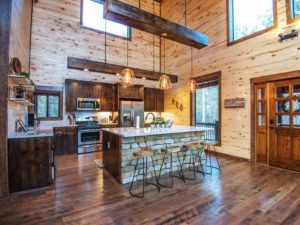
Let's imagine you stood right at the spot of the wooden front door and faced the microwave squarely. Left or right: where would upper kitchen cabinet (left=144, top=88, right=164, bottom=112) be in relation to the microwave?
right

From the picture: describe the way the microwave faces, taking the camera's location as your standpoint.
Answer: facing the viewer

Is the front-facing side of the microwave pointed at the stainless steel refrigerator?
no

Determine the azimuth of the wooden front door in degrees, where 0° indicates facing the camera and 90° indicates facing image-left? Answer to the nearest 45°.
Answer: approximately 45°

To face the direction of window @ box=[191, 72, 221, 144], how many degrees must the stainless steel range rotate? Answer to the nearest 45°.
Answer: approximately 90° to its left

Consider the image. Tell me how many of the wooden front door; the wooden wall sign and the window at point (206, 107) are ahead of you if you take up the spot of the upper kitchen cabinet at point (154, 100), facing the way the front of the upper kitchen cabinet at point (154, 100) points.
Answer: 3

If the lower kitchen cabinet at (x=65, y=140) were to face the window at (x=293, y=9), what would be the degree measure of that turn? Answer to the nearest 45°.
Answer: approximately 45° to its left

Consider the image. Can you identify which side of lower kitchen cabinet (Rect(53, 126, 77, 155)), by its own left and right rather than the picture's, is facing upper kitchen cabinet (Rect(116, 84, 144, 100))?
left

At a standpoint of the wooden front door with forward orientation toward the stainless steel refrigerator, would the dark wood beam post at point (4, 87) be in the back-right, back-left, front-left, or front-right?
front-left

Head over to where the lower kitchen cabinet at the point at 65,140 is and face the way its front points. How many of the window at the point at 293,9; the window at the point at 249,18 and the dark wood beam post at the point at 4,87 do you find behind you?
0

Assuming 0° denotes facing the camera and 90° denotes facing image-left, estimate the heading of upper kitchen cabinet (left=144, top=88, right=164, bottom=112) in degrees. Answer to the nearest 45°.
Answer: approximately 315°

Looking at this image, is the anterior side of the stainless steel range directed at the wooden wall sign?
no

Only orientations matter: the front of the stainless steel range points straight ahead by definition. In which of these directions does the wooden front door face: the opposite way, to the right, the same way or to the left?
to the right

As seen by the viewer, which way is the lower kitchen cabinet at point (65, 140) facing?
toward the camera

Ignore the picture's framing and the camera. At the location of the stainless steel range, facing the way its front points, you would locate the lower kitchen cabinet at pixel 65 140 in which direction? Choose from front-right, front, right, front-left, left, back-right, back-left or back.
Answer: right

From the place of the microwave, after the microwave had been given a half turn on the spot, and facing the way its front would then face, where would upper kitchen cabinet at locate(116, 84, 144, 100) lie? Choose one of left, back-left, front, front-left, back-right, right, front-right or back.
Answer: right

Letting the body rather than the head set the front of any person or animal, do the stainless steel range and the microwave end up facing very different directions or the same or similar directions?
same or similar directions
